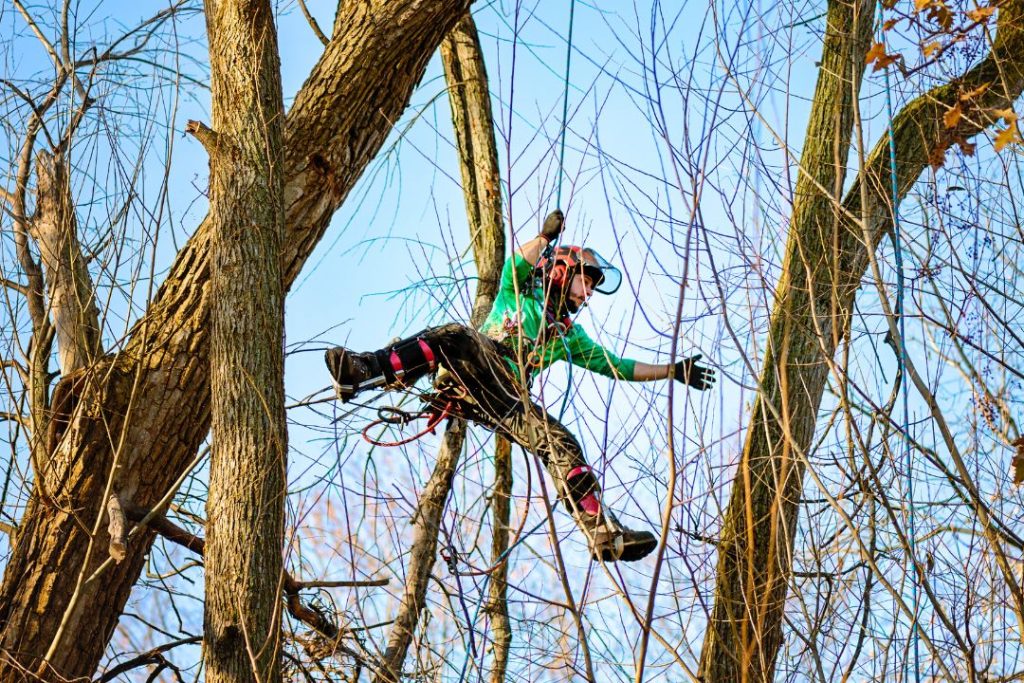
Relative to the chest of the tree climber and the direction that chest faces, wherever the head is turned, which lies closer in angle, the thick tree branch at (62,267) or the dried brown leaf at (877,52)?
the dried brown leaf

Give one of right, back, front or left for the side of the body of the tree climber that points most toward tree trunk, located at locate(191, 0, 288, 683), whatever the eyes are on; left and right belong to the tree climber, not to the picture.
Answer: right

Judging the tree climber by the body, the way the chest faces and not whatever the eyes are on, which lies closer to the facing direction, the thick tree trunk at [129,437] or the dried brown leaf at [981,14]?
the dried brown leaf

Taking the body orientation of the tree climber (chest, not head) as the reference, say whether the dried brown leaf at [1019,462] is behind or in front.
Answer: in front

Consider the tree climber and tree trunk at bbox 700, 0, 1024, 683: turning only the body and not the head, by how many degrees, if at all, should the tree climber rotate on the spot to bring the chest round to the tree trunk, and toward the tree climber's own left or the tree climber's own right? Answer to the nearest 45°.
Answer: approximately 45° to the tree climber's own left

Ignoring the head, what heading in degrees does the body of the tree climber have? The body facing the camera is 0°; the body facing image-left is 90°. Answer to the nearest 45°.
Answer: approximately 315°

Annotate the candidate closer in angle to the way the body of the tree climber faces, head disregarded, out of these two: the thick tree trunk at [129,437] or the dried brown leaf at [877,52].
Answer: the dried brown leaf

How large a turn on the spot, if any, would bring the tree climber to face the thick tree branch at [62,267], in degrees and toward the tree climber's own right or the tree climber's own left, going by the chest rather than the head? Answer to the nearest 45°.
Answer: approximately 135° to the tree climber's own right

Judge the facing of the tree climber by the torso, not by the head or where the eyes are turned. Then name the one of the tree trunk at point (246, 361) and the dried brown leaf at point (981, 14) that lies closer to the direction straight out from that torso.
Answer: the dried brown leaf

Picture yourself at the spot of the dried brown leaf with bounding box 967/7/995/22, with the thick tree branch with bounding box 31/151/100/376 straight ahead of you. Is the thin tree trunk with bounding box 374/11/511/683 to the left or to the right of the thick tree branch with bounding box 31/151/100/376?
right
